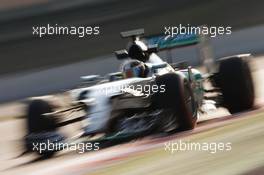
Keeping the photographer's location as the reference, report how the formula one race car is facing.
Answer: facing the viewer and to the left of the viewer
